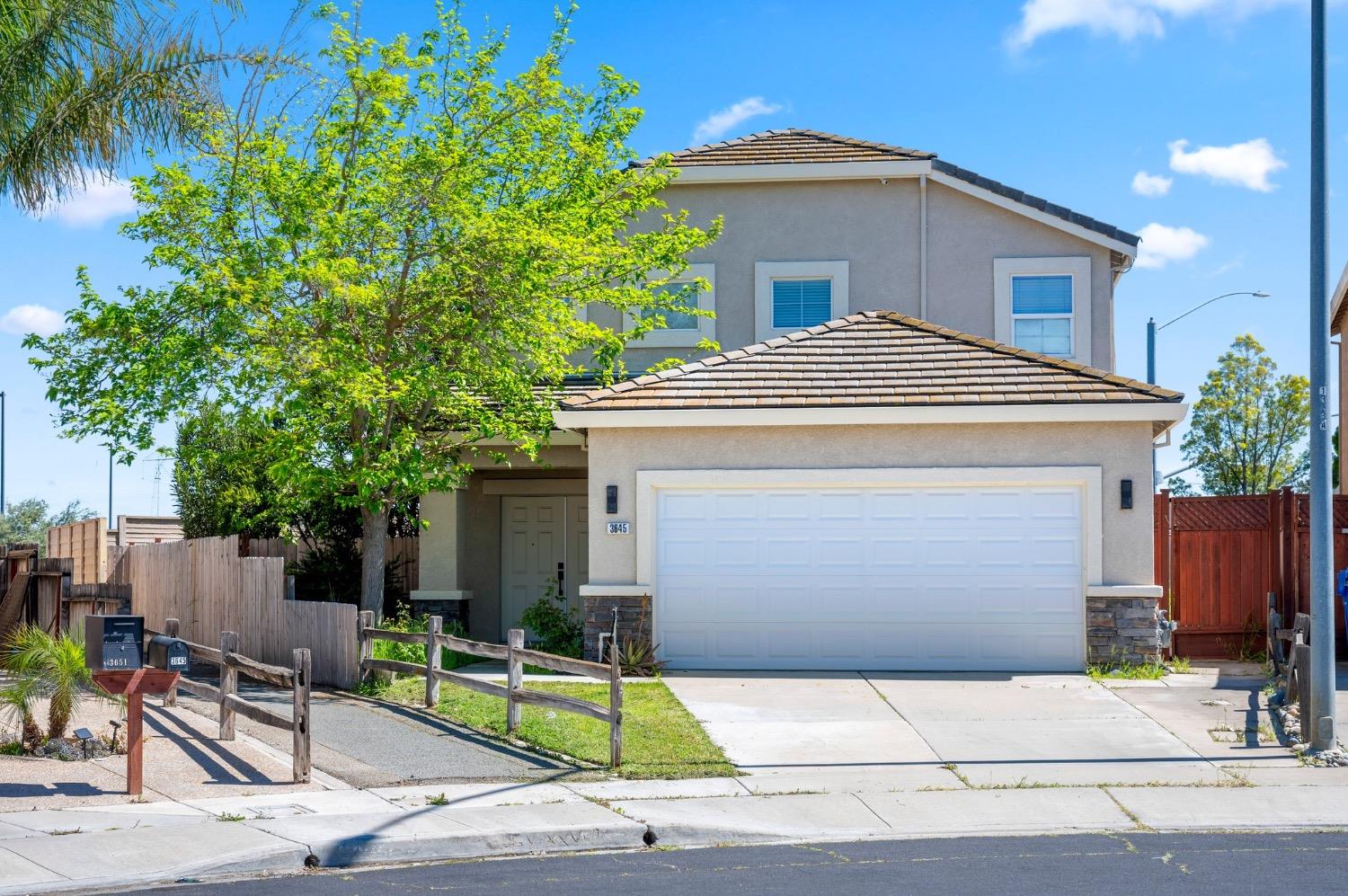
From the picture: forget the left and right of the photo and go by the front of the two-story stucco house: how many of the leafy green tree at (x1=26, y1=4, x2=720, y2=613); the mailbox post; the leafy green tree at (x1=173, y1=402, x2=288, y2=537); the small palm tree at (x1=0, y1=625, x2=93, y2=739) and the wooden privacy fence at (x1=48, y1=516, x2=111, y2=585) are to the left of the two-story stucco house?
0

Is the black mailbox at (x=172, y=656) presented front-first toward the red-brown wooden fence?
no

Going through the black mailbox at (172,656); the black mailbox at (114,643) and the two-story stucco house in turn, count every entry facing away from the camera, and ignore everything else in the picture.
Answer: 0

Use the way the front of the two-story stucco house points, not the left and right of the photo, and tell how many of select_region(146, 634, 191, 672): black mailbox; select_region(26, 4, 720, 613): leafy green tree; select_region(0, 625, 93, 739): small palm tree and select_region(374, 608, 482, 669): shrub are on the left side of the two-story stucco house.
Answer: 0

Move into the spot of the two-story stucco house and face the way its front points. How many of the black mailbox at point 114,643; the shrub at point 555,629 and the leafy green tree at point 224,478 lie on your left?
0

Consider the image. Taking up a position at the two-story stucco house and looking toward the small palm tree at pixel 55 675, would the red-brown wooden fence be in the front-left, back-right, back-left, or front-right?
back-left

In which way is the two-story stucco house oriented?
toward the camera

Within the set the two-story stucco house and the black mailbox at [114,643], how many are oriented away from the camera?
0

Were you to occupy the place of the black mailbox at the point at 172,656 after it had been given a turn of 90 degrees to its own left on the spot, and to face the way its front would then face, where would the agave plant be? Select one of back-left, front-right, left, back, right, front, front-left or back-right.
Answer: front

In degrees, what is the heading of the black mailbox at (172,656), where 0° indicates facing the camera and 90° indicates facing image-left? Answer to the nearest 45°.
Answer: approximately 315°

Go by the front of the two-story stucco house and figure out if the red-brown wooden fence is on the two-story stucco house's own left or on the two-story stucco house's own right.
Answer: on the two-story stucco house's own left

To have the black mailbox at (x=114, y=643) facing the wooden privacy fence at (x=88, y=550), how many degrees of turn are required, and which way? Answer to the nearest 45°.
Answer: approximately 135° to its left

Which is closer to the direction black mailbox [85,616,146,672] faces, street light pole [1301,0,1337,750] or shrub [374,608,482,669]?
the street light pole

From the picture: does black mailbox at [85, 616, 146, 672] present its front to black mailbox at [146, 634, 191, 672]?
no

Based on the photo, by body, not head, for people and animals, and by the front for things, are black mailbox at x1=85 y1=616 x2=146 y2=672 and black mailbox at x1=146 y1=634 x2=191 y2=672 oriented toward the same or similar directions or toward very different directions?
same or similar directions

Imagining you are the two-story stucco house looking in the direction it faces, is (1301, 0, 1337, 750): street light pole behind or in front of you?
in front
